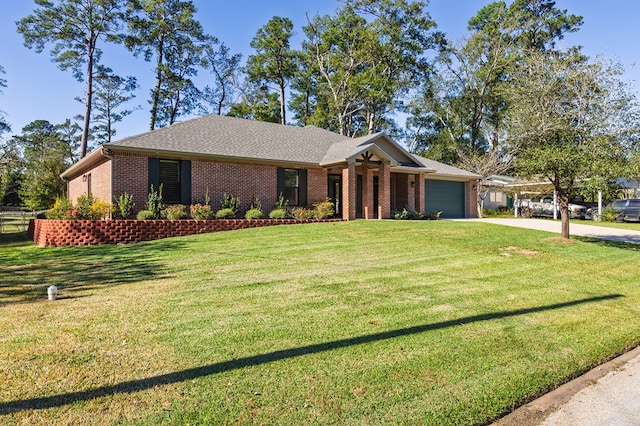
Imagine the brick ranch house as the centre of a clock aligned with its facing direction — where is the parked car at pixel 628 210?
The parked car is roughly at 10 o'clock from the brick ranch house.

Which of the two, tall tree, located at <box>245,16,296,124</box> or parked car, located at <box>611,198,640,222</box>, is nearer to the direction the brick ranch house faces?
the parked car

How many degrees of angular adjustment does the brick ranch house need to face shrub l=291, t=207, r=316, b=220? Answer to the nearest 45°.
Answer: approximately 45° to its left

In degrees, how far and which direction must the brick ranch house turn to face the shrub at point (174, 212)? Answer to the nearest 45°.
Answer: approximately 90° to its right

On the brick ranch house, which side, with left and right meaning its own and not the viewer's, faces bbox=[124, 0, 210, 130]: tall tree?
back

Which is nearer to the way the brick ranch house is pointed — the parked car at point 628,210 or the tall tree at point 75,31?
the parked car

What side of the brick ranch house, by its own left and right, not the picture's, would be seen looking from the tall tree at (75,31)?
back

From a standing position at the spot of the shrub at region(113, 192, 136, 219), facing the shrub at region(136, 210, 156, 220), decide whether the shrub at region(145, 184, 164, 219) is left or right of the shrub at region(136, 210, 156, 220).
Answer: left

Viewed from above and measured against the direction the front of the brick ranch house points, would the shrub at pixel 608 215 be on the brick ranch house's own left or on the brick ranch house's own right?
on the brick ranch house's own left

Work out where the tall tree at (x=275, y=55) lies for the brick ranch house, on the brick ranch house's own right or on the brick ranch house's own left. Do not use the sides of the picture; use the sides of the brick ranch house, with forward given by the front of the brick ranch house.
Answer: on the brick ranch house's own left

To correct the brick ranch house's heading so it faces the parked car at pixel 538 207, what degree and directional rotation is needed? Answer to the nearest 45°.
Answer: approximately 90° to its left

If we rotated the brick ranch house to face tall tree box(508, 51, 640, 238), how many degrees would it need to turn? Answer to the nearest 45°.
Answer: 0° — it already faces it
